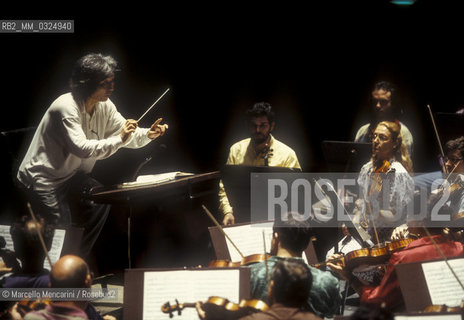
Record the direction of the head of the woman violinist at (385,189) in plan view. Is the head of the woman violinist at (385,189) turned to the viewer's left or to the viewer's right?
to the viewer's left

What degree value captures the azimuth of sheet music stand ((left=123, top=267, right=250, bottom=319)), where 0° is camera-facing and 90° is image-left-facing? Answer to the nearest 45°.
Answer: approximately 0°

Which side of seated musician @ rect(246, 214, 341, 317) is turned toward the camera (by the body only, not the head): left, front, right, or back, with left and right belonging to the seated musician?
back

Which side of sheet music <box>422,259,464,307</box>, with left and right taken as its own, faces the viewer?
front

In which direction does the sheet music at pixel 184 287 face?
toward the camera

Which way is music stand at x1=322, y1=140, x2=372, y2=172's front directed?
away from the camera

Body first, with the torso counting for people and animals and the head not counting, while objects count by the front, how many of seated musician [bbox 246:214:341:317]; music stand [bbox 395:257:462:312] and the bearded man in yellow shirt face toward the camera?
2

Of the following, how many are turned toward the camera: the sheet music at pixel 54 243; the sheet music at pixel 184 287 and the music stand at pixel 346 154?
2

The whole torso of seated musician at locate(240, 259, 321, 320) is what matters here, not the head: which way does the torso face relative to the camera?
away from the camera

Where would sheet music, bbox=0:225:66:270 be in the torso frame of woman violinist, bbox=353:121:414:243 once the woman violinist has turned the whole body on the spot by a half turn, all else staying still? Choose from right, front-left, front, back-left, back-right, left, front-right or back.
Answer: back

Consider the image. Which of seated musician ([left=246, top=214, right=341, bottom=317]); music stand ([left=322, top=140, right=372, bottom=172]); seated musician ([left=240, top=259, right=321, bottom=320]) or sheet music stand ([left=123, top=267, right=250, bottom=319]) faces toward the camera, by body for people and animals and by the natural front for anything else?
the sheet music stand

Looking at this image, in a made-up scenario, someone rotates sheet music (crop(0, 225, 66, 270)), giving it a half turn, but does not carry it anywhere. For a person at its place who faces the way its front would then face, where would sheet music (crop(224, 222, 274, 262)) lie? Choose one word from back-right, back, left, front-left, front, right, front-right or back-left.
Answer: right

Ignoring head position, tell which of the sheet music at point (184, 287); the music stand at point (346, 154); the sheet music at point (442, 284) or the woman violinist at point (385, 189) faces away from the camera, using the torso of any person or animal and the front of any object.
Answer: the music stand

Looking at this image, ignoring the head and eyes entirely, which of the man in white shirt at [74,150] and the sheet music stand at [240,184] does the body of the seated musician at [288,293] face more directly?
the sheet music stand

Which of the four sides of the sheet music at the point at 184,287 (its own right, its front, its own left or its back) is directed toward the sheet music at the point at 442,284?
left
